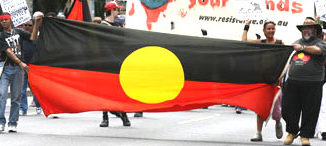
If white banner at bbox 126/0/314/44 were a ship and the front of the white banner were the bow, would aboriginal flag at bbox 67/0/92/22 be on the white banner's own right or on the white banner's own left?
on the white banner's own right

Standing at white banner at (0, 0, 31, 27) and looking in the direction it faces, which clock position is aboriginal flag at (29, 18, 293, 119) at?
The aboriginal flag is roughly at 10 o'clock from the white banner.

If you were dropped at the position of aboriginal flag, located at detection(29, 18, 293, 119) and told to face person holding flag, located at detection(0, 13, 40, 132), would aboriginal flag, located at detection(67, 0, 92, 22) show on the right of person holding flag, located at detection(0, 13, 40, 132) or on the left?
right

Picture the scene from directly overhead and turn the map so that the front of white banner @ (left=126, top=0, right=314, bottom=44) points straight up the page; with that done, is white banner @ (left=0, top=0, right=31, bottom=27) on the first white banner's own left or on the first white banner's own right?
on the first white banner's own right

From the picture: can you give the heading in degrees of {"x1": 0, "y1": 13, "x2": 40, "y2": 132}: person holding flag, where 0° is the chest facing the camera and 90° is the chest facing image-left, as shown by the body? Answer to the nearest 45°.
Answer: approximately 0°

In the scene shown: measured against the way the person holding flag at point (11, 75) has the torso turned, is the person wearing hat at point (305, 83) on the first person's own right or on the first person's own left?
on the first person's own left

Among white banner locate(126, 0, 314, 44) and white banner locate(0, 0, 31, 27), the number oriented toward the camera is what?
2
